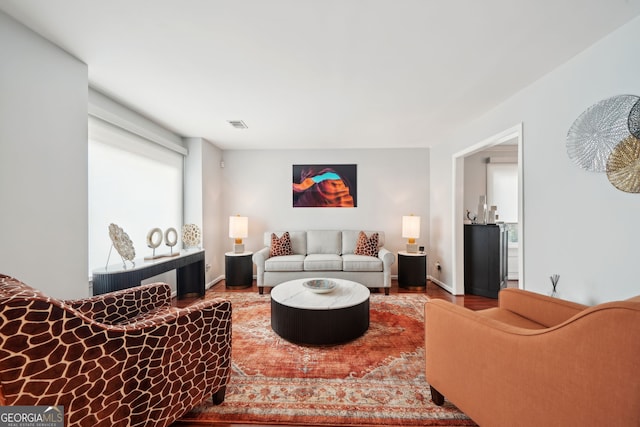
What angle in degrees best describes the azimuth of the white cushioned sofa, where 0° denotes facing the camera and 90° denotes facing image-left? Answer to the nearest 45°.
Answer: approximately 0°

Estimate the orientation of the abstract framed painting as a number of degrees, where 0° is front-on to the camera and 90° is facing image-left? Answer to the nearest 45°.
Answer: approximately 0°
